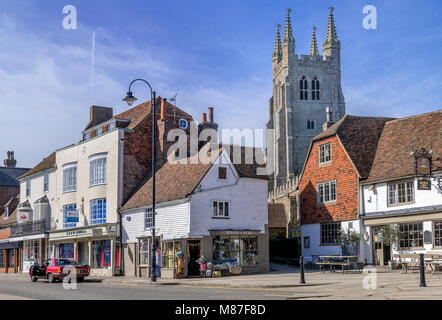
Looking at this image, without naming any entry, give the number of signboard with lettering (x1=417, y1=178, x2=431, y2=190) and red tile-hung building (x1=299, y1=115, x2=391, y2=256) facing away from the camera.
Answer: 0

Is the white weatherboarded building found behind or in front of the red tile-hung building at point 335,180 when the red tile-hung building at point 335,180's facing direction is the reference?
in front

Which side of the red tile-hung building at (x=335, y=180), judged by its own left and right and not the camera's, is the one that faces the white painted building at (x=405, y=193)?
left

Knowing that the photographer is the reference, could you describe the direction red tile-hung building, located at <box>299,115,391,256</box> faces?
facing the viewer and to the left of the viewer

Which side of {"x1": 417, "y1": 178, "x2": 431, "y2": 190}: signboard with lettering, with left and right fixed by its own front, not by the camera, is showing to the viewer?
front

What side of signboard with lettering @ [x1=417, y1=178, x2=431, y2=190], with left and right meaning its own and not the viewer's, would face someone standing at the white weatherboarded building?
right
